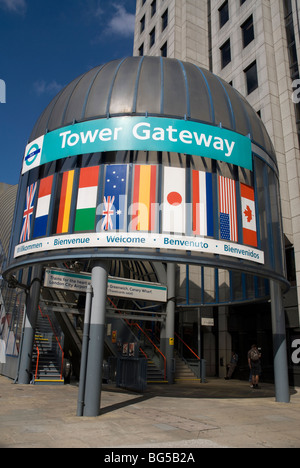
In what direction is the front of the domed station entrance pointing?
toward the camera

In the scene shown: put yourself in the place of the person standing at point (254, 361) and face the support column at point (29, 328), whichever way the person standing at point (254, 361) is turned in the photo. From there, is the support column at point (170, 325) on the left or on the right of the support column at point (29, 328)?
right

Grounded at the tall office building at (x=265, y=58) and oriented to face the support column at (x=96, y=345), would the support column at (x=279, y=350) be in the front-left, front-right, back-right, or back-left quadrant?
front-left
